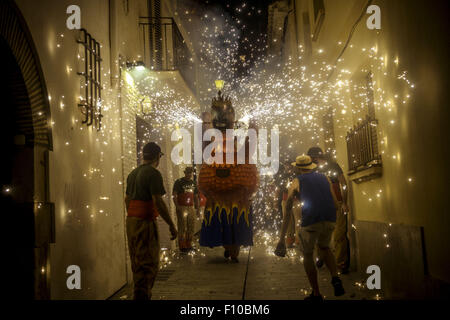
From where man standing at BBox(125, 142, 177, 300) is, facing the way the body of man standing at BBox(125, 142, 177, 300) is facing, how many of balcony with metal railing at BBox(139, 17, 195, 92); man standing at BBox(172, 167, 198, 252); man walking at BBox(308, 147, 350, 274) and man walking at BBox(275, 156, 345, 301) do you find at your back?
0

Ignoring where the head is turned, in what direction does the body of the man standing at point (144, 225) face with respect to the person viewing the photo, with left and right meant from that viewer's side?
facing away from the viewer and to the right of the viewer

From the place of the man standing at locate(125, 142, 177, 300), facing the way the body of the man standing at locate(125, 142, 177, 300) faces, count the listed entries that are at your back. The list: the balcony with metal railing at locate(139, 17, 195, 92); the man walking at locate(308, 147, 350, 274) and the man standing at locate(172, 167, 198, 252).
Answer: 0

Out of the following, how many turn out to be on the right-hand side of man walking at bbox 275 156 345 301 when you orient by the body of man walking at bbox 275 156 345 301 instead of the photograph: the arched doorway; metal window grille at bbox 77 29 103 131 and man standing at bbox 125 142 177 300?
0

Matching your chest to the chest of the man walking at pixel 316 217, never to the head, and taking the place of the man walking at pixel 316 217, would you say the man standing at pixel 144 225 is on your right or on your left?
on your left

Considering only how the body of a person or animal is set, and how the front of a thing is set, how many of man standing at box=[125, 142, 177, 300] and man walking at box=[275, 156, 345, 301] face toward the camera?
0

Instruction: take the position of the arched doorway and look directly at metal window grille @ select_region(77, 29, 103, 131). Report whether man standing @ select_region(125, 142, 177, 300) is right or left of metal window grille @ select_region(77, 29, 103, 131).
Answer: right

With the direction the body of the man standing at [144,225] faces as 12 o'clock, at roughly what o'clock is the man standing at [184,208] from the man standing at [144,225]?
the man standing at [184,208] is roughly at 11 o'clock from the man standing at [144,225].

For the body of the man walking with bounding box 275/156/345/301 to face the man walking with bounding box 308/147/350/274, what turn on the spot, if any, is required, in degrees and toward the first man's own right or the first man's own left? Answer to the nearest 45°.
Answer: approximately 45° to the first man's own right

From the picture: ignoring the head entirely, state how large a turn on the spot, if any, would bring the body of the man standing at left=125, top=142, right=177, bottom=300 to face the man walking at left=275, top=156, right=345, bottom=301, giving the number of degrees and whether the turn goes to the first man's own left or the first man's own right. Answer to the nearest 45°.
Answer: approximately 45° to the first man's own right

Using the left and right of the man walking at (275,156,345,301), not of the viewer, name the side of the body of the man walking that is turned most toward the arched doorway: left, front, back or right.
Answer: left

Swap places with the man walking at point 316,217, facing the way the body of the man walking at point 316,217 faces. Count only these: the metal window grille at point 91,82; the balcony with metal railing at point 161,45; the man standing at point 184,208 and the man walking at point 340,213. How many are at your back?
0

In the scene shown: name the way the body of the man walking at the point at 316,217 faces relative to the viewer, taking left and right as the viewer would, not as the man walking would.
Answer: facing away from the viewer and to the left of the viewer
